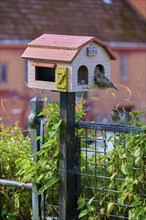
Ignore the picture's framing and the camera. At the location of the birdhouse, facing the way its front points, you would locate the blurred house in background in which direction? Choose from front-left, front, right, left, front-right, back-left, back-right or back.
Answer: back-left

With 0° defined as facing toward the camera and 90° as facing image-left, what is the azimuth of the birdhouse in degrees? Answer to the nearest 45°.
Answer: approximately 315°
